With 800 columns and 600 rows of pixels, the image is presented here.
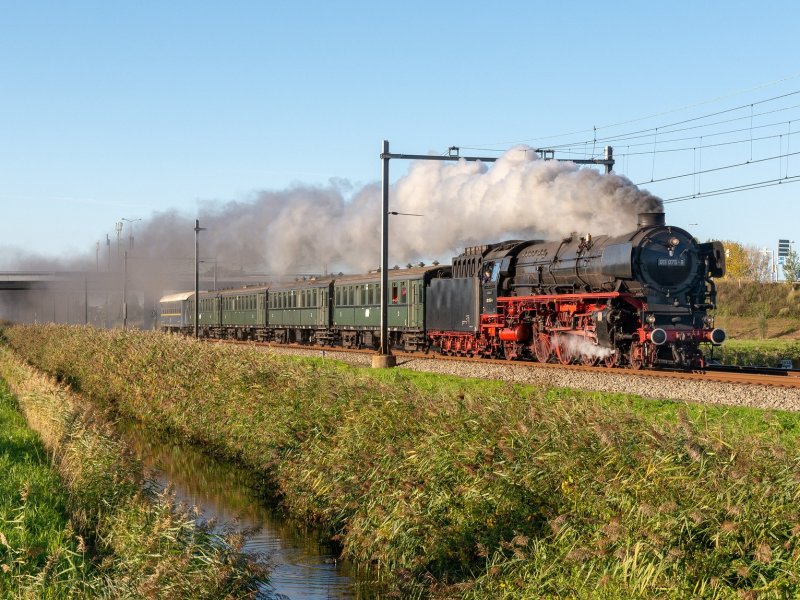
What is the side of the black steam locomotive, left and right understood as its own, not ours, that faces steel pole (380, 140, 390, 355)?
back

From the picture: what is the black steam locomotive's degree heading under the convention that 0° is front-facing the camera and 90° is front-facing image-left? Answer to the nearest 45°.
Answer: approximately 315°
